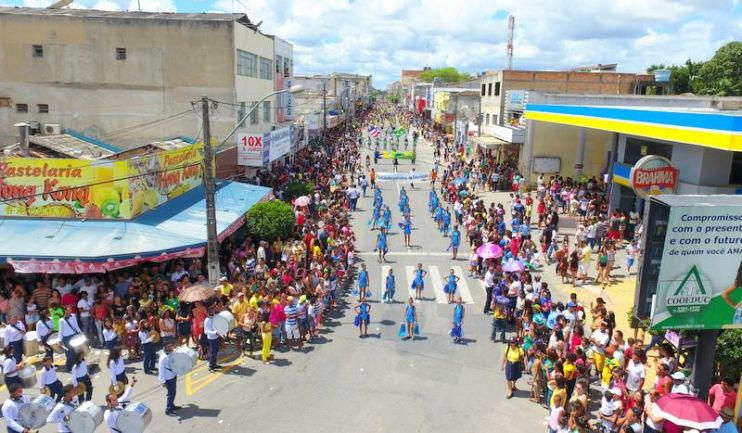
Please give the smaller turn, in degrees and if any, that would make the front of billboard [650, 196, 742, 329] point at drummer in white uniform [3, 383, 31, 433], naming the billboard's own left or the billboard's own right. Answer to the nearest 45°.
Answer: approximately 45° to the billboard's own right

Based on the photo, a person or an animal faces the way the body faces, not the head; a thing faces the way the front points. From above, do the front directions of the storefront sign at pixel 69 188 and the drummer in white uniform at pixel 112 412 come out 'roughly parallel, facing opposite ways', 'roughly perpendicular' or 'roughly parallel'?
roughly perpendicular

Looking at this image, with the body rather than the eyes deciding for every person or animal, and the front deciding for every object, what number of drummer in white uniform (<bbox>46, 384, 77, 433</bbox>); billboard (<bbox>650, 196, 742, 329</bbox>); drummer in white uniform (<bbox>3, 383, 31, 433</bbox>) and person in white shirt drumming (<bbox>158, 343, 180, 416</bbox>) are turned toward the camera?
1

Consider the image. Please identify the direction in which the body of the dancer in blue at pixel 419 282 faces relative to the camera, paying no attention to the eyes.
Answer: toward the camera

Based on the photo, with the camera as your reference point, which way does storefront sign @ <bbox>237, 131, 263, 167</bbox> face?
facing the viewer

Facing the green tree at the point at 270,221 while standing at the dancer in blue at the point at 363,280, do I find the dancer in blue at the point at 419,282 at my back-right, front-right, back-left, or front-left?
back-right

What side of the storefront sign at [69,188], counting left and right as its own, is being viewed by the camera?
front
